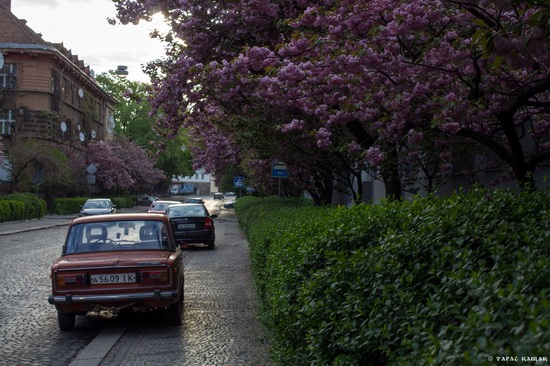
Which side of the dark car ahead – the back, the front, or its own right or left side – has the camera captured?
back

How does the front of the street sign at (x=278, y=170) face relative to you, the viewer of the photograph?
facing the viewer

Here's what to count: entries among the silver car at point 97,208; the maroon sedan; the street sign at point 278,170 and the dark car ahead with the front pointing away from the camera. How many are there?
2

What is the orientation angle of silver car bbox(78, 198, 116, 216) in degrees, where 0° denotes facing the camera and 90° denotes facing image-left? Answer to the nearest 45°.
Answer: approximately 0°

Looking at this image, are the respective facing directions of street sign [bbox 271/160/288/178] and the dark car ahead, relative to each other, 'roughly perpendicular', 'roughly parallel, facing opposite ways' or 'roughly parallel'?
roughly parallel, facing opposite ways

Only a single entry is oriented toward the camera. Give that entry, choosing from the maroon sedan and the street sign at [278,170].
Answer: the street sign

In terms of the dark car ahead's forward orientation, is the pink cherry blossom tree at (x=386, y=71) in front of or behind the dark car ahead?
behind

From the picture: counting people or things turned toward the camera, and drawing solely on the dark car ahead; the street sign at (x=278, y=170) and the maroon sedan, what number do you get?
1

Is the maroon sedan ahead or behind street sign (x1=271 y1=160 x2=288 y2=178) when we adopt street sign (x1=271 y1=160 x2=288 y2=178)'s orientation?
ahead

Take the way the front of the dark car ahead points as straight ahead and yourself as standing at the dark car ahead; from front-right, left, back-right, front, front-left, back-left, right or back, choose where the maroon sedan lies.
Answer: back

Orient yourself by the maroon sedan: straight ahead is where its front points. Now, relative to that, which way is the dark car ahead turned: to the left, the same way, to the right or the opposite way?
the same way

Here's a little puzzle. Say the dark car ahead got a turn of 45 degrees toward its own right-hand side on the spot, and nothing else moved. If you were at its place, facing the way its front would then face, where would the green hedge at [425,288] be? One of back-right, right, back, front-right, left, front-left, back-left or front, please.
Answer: back-right

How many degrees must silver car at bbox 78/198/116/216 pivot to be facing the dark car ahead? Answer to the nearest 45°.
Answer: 0° — it already faces it

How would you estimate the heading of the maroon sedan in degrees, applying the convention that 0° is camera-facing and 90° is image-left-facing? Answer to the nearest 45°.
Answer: approximately 180°

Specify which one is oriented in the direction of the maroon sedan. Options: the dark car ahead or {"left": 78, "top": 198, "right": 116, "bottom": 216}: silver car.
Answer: the silver car

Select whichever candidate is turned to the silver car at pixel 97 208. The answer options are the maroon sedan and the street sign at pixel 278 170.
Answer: the maroon sedan

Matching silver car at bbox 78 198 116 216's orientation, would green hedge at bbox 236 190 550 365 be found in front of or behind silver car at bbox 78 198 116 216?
in front

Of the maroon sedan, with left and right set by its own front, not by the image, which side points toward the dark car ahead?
front
